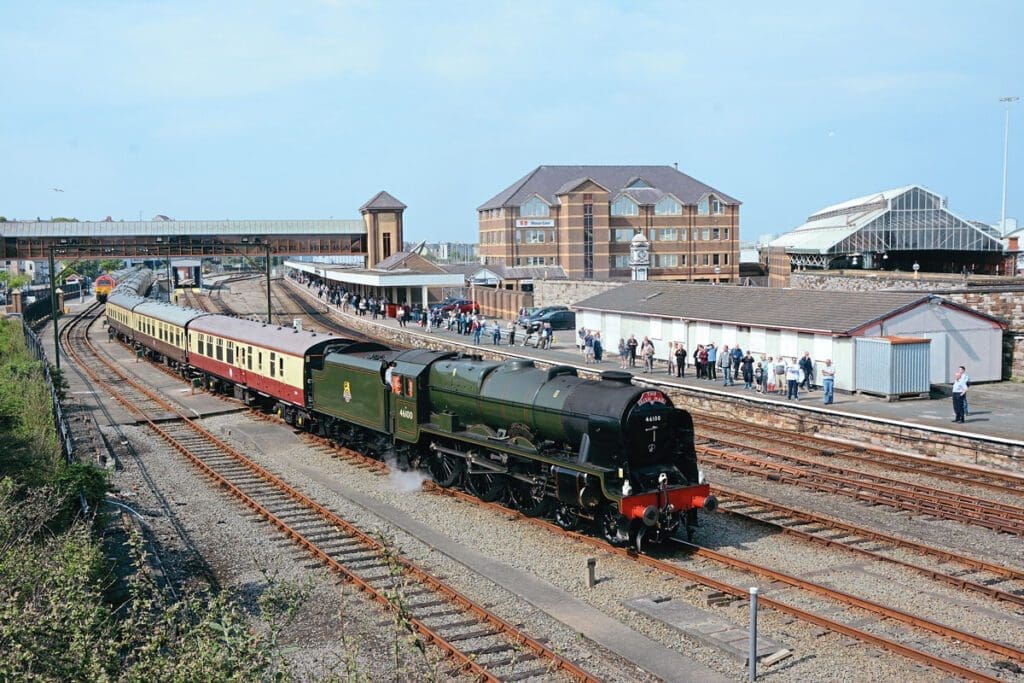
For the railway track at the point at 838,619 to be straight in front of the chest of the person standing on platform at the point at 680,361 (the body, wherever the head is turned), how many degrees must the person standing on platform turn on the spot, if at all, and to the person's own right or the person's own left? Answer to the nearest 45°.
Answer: approximately 45° to the person's own left

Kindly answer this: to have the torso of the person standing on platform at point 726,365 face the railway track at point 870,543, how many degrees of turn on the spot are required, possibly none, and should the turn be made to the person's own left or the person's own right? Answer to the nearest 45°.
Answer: approximately 45° to the person's own left

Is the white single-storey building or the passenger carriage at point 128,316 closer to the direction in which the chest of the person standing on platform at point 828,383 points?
the passenger carriage

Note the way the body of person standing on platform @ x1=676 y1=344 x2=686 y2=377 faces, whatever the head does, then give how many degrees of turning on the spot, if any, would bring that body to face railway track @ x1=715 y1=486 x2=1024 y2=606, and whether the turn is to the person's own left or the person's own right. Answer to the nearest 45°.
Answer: approximately 45° to the person's own left

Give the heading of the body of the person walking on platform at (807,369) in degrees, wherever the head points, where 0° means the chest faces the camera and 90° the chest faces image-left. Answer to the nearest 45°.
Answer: approximately 45°

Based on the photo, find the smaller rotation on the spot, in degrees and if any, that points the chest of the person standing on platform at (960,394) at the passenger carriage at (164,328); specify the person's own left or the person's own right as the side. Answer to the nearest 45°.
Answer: approximately 45° to the person's own right

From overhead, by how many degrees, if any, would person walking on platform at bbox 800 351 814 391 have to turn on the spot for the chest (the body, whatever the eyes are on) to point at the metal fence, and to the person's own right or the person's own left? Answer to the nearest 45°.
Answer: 0° — they already face it

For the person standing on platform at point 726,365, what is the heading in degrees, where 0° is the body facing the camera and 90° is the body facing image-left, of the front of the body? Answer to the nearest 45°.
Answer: approximately 45°

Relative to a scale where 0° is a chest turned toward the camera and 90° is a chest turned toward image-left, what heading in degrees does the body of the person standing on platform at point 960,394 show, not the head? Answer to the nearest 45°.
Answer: approximately 45°

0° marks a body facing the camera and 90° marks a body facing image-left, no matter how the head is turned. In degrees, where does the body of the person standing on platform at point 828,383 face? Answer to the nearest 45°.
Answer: approximately 45°

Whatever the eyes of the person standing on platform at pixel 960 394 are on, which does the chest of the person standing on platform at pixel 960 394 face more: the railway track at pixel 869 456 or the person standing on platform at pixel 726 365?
the railway track

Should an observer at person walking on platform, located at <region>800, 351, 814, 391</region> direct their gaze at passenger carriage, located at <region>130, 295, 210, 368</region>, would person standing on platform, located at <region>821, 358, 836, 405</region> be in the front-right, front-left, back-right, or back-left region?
back-left

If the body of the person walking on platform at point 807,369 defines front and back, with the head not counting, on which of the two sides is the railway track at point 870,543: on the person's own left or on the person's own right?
on the person's own left
